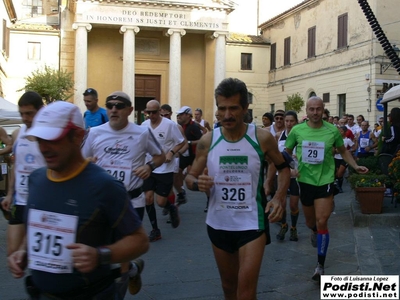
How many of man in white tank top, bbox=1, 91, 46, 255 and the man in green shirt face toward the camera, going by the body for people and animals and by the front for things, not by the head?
2

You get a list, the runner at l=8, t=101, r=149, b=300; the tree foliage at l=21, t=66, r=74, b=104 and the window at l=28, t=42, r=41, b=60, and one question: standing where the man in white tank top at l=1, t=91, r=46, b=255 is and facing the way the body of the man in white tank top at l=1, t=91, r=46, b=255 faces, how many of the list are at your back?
2

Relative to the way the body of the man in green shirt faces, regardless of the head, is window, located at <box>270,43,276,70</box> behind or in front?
behind

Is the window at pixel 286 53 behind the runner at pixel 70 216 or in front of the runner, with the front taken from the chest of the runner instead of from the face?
behind

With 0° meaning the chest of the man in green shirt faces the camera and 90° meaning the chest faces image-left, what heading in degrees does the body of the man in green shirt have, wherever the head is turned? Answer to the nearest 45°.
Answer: approximately 0°

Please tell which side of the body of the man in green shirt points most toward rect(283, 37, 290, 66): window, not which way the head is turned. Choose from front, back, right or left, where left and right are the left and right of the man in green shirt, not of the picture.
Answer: back

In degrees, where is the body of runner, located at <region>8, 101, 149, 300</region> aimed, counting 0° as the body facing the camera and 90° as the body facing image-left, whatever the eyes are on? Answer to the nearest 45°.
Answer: approximately 45°

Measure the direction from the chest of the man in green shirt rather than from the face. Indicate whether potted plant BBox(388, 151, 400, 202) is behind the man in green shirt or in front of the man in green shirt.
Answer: behind
